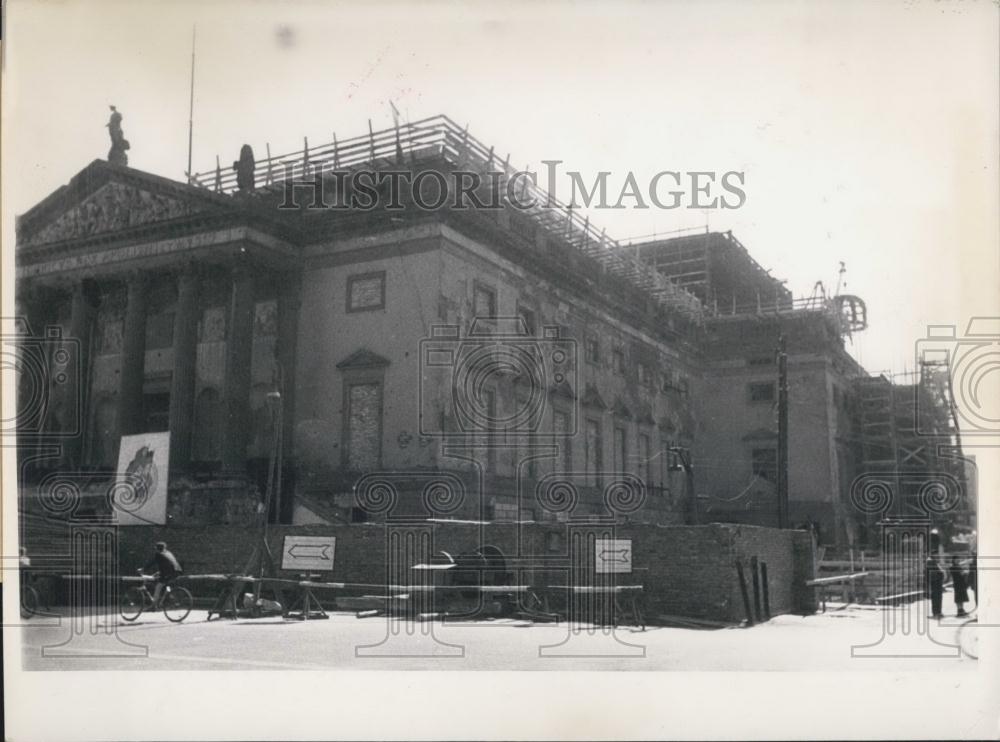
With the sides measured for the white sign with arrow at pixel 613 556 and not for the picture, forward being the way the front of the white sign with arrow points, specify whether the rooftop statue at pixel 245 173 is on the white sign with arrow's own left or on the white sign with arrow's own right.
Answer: on the white sign with arrow's own right

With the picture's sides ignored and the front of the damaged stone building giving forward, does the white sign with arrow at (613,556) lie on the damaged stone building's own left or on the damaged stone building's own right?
on the damaged stone building's own left

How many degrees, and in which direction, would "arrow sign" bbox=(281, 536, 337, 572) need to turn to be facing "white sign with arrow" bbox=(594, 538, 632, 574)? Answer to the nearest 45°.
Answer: approximately 45° to its left

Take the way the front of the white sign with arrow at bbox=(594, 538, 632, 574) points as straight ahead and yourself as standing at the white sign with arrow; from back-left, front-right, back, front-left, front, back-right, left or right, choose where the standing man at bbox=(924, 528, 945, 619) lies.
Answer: left

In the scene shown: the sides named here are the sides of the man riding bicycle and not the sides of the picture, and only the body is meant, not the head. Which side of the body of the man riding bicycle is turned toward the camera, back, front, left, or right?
left

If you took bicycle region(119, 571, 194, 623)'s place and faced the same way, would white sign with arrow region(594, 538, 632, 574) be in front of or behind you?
behind

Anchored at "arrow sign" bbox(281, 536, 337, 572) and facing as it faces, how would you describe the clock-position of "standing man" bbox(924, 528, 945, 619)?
The standing man is roughly at 10 o'clock from the arrow sign.

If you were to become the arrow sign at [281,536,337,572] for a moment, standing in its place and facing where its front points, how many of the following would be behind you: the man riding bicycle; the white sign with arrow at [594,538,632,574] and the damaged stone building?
1

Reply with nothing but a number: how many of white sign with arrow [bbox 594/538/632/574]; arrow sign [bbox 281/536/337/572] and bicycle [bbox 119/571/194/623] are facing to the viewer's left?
1

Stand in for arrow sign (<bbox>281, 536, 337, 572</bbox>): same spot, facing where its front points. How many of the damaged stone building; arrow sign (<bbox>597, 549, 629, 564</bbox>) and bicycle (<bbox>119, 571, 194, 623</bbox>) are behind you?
1
